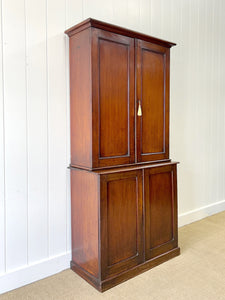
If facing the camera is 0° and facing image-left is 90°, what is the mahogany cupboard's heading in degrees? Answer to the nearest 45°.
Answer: approximately 315°
